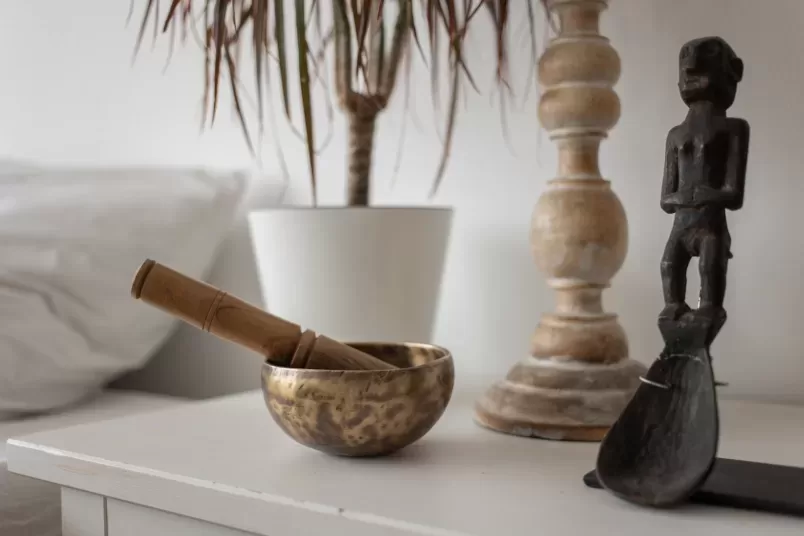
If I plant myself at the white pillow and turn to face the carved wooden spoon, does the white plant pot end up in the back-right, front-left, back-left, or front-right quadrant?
front-left

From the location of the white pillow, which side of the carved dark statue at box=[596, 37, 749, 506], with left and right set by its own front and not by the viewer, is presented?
right

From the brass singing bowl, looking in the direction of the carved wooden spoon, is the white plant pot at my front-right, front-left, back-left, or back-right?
back-left

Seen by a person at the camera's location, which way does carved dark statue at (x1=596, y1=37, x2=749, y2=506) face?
facing the viewer and to the left of the viewer

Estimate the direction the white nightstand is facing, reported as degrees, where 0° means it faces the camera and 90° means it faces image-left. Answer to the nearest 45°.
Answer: approximately 45°

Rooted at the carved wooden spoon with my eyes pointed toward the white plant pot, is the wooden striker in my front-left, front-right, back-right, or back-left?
front-left
